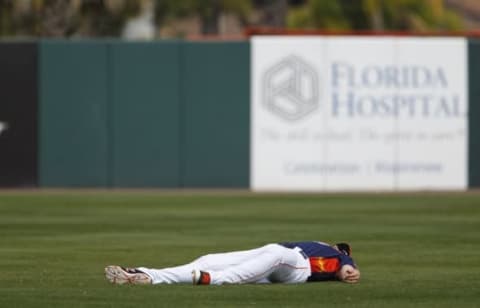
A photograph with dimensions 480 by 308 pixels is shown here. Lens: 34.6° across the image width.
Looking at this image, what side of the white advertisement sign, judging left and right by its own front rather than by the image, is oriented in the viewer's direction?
front

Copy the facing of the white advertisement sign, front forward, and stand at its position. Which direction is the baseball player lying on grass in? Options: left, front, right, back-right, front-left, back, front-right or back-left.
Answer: front
